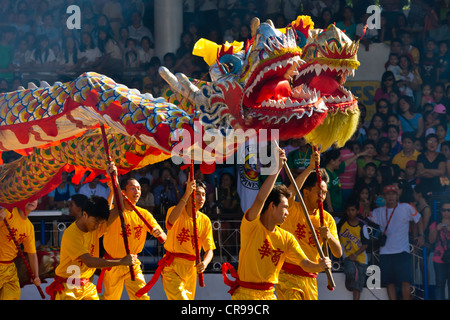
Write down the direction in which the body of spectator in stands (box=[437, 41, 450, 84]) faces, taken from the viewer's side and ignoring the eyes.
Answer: toward the camera

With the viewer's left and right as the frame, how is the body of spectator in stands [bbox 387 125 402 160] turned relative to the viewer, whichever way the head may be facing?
facing the viewer and to the left of the viewer

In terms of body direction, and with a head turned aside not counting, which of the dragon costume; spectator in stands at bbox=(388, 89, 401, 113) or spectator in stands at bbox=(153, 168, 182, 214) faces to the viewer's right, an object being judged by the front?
the dragon costume

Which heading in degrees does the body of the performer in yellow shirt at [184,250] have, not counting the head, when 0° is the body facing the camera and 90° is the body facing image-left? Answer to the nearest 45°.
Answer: approximately 315°

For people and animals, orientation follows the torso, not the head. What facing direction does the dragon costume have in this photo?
to the viewer's right

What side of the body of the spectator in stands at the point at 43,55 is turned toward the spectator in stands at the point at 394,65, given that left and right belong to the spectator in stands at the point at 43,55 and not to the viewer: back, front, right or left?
left

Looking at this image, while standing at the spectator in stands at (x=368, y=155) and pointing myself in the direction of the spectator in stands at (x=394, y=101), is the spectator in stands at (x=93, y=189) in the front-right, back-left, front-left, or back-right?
back-left

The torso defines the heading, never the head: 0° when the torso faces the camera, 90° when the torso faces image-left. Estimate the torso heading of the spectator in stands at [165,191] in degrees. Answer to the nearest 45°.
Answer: approximately 0°

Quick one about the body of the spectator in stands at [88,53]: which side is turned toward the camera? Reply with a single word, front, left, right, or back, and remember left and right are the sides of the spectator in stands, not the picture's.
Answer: front

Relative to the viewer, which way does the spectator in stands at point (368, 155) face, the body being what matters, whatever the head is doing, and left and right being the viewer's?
facing the viewer
